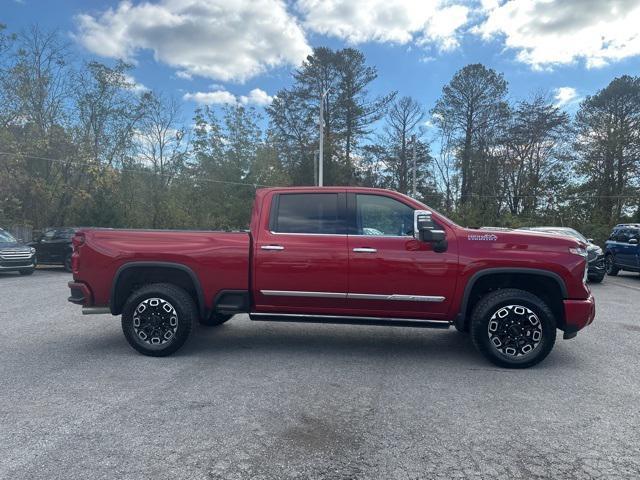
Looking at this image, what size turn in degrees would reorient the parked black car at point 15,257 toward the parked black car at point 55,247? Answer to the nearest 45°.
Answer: approximately 90° to its left

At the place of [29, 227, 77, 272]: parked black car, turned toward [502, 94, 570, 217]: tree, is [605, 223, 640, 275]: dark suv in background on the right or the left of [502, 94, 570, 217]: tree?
right

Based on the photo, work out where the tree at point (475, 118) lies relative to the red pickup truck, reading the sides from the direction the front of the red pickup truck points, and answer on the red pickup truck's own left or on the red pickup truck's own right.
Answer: on the red pickup truck's own left

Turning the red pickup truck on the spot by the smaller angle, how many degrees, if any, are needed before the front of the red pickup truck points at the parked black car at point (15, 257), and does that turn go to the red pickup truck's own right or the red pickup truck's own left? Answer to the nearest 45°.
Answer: approximately 135° to the red pickup truck's own left

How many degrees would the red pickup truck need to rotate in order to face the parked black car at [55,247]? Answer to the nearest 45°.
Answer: approximately 135° to its left

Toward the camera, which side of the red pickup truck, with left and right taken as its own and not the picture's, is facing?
right

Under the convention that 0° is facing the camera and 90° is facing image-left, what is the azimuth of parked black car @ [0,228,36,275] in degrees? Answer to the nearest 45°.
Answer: approximately 315°

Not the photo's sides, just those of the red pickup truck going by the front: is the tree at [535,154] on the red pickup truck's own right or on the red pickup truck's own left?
on the red pickup truck's own left

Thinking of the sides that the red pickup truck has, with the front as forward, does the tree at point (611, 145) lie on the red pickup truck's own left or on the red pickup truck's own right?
on the red pickup truck's own left
